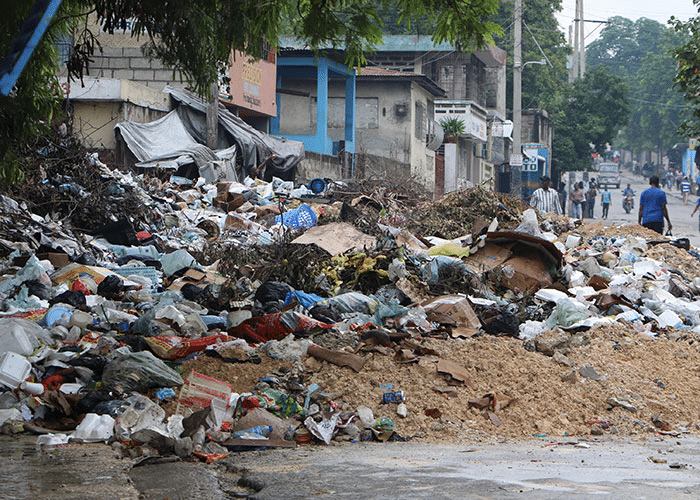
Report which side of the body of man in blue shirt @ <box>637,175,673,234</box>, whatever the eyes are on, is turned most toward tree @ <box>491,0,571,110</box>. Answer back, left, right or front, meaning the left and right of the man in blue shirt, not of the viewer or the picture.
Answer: front

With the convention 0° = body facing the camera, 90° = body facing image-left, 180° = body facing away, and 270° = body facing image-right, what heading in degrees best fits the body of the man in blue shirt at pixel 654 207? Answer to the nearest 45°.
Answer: approximately 180°

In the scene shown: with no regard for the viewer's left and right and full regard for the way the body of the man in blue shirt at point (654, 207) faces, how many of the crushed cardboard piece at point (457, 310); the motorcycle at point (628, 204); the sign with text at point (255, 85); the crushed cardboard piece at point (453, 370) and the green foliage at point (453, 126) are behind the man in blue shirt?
2

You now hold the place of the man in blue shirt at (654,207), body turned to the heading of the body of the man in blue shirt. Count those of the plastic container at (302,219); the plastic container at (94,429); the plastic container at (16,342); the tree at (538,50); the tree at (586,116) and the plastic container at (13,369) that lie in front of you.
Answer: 2

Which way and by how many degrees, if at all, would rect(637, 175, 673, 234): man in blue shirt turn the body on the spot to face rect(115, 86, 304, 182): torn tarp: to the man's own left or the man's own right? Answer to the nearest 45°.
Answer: approximately 90° to the man's own left

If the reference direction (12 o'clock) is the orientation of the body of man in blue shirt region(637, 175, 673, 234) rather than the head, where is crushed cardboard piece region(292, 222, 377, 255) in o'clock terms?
The crushed cardboard piece is roughly at 7 o'clock from the man in blue shirt.

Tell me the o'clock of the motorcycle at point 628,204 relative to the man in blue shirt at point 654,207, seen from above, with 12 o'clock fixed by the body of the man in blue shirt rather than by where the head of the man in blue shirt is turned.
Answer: The motorcycle is roughly at 12 o'clock from the man in blue shirt.

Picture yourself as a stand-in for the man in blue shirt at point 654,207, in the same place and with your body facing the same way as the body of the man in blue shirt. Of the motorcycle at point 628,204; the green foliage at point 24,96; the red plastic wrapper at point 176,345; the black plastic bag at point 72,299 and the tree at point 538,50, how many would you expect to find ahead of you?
2

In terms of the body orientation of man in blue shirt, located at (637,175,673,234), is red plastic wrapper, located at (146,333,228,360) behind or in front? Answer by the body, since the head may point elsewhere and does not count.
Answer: behind

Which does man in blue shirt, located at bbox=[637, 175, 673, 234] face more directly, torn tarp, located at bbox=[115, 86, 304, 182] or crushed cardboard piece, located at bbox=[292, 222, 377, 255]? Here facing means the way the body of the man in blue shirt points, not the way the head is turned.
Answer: the torn tarp

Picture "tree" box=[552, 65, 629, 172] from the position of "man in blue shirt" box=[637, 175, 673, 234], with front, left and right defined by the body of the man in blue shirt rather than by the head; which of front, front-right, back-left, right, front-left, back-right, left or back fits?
front

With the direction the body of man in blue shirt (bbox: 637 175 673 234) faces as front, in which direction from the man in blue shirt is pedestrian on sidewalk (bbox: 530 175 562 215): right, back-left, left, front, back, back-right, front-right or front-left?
front-left

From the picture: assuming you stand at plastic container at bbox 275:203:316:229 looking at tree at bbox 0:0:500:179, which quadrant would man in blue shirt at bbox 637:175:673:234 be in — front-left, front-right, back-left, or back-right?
front-right

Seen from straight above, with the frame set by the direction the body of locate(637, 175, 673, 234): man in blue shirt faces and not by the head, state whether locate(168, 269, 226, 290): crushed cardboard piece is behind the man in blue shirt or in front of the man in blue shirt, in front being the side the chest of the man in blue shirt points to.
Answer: behind

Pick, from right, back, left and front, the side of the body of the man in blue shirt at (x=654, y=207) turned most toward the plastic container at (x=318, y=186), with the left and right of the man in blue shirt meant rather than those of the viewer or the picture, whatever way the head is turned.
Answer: left

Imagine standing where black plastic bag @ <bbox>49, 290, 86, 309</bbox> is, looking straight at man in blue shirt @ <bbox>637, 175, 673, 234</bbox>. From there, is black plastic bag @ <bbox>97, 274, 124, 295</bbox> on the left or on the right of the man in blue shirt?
left
